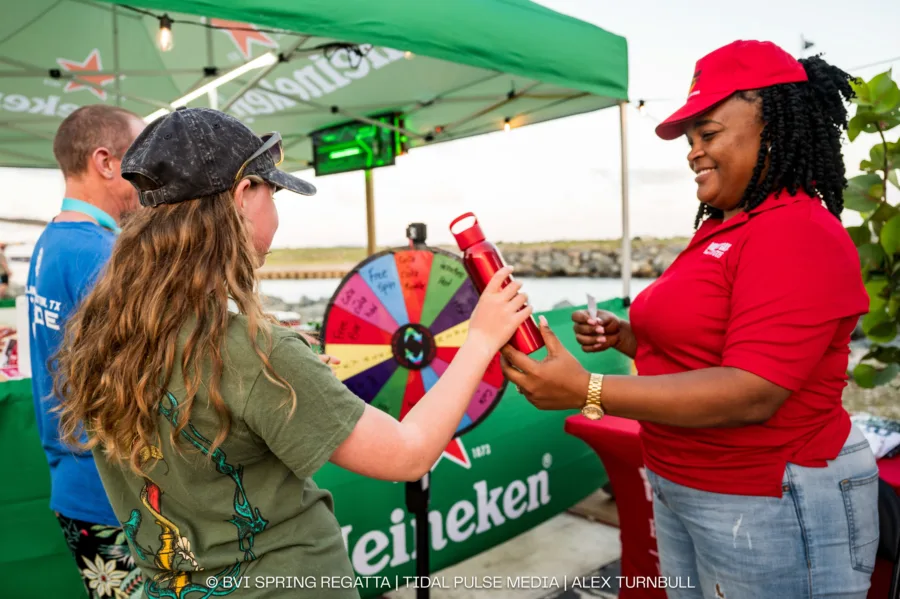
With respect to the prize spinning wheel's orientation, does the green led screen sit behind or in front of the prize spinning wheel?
behind

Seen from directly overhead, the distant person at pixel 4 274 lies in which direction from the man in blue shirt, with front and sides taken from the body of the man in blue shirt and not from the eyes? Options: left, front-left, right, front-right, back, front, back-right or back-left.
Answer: front-left

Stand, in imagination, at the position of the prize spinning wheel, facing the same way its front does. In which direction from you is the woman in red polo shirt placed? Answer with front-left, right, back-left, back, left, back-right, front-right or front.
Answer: front-left

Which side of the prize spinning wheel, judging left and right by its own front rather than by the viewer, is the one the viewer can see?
front

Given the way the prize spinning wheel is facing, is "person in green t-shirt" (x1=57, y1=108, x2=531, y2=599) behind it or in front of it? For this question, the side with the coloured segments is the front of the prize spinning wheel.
in front

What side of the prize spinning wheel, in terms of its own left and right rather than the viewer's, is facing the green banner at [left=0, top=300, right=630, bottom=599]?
back

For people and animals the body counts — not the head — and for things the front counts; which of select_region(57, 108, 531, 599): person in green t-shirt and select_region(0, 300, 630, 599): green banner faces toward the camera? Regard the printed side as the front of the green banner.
the green banner

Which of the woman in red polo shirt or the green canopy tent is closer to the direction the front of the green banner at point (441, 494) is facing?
the woman in red polo shirt

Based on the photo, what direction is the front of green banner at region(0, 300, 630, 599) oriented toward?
toward the camera

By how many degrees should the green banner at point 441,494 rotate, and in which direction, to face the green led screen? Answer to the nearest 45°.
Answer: approximately 180°

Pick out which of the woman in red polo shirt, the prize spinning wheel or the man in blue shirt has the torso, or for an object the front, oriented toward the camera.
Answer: the prize spinning wheel

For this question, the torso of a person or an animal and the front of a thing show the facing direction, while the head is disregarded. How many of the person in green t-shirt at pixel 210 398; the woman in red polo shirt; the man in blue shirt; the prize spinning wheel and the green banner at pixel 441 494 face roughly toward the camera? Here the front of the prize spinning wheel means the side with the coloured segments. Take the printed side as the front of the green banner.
2

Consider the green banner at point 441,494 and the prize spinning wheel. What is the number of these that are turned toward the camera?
2

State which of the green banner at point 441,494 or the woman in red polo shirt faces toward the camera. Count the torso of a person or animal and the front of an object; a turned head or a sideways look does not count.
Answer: the green banner
